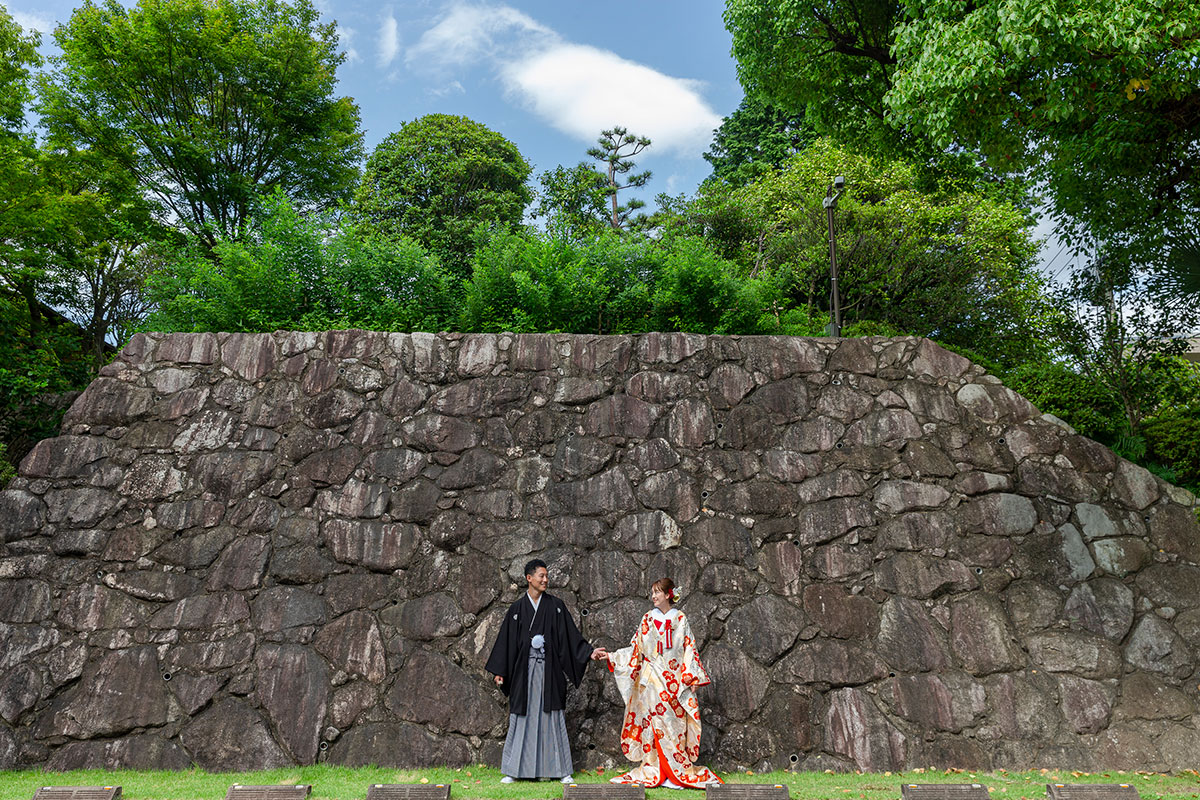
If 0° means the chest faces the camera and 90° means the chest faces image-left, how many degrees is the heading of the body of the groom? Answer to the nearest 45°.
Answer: approximately 0°

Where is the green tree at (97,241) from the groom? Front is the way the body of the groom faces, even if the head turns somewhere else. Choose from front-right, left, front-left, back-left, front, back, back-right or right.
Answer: back-right

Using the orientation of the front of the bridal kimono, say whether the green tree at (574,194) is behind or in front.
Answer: behind

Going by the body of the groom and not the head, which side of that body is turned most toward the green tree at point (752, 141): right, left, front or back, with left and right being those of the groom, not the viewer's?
back

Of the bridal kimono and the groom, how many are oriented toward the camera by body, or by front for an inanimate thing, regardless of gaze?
2

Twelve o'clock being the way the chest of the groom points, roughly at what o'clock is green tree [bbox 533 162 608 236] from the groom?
The green tree is roughly at 6 o'clock from the groom.

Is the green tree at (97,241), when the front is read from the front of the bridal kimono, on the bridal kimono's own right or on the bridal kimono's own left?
on the bridal kimono's own right

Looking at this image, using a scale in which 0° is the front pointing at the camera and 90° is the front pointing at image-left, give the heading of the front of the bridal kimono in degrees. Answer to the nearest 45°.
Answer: approximately 0°

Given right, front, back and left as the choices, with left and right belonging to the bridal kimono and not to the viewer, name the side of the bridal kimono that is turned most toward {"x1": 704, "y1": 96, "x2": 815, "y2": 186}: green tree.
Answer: back

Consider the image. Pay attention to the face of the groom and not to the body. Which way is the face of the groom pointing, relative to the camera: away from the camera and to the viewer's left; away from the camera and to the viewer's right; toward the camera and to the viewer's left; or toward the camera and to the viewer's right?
toward the camera and to the viewer's right

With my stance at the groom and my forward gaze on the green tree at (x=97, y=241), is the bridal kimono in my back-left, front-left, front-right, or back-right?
back-right

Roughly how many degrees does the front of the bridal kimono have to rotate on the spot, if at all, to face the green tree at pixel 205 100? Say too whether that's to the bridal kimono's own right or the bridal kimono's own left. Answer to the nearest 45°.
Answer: approximately 135° to the bridal kimono's own right

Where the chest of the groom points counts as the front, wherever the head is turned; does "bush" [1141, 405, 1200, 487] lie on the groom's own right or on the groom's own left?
on the groom's own left
